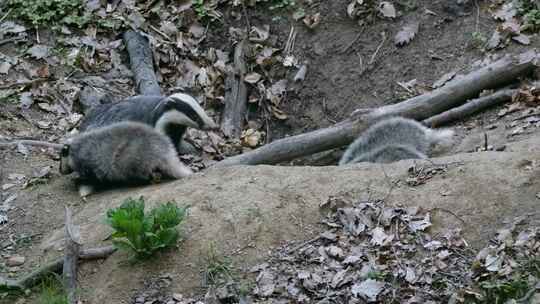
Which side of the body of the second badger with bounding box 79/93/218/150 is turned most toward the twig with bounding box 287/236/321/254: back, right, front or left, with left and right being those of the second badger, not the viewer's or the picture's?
right

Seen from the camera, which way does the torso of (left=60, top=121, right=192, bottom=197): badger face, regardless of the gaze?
to the viewer's left

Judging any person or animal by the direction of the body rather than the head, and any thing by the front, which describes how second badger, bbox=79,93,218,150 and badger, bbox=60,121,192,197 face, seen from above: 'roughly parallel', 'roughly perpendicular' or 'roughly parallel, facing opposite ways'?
roughly parallel, facing opposite ways

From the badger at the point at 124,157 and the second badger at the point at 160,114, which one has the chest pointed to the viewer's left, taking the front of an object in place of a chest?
the badger

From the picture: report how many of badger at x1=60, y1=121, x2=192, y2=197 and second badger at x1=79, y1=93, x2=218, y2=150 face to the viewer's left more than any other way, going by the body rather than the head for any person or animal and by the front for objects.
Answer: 1

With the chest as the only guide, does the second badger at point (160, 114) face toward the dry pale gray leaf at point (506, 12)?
yes

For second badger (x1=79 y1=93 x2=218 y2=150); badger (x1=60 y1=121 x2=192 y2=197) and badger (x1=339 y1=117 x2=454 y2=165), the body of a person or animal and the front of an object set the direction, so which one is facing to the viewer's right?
the second badger

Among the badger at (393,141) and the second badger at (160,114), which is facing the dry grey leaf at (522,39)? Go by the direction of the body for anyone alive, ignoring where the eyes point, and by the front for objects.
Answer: the second badger

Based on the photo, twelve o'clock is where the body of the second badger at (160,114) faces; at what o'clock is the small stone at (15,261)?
The small stone is roughly at 4 o'clock from the second badger.

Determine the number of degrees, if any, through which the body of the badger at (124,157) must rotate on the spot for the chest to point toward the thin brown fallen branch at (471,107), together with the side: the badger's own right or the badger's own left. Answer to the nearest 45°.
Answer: approximately 180°

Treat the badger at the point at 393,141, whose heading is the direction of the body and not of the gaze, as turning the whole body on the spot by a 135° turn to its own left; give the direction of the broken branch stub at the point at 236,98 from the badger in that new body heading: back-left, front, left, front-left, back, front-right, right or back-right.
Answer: back

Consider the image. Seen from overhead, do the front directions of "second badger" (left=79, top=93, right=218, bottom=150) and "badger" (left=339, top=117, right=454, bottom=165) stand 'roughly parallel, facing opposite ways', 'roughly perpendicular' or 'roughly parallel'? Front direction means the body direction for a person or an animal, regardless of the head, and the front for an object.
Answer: roughly parallel, facing opposite ways

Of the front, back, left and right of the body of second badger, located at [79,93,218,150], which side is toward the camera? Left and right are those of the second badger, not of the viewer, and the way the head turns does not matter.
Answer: right

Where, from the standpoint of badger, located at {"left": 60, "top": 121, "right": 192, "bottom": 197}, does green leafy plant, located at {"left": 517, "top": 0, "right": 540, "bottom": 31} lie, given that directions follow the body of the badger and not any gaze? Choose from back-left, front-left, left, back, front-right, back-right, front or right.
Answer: back

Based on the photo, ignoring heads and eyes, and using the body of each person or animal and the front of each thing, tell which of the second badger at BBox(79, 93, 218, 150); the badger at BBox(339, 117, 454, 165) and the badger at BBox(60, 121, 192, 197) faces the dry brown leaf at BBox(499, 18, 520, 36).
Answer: the second badger

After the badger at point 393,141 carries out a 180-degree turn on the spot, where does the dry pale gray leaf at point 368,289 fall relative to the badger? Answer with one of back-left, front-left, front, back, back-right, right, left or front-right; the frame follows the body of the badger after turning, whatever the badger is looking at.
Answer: right
